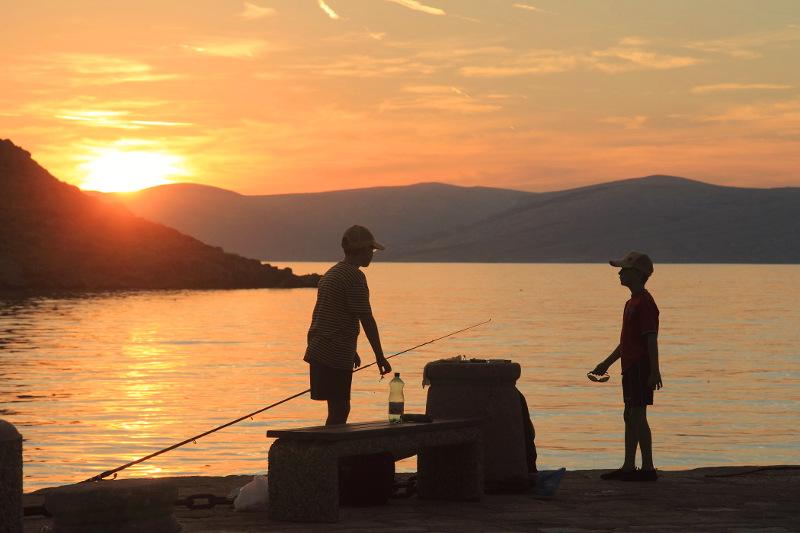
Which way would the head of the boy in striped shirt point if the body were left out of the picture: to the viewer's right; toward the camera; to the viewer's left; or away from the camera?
to the viewer's right

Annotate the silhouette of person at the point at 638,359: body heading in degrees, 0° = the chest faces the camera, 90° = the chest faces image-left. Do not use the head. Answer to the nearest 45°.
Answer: approximately 90°

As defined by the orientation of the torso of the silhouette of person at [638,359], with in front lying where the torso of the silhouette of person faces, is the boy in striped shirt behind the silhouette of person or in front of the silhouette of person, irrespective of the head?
in front

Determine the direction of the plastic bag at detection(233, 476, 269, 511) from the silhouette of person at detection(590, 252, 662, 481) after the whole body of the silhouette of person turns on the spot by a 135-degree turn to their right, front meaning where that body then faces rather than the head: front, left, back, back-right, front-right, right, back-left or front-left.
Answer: back

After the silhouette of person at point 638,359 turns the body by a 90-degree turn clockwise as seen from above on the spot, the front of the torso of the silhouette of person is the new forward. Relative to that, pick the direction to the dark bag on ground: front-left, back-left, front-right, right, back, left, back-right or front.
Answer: back-left

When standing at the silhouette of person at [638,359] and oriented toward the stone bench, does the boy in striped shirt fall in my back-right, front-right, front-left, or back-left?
front-right

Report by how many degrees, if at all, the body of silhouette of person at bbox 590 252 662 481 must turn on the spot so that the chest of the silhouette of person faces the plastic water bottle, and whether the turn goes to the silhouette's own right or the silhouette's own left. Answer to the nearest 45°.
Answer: approximately 45° to the silhouette's own left

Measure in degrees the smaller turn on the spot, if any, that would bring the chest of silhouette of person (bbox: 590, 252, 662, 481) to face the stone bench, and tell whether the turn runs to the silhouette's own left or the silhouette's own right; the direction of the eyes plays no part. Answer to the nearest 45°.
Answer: approximately 45° to the silhouette's own left

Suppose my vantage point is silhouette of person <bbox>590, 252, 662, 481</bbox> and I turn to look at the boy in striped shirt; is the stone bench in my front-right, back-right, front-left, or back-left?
front-left
